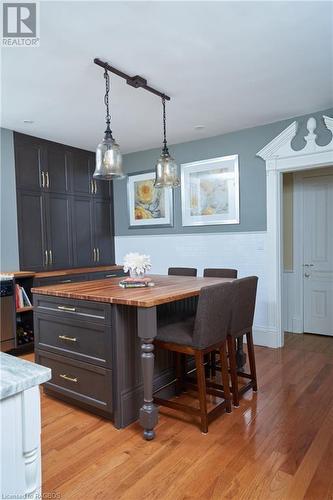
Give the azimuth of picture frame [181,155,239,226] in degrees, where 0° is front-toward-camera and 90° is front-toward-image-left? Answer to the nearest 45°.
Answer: approximately 45°

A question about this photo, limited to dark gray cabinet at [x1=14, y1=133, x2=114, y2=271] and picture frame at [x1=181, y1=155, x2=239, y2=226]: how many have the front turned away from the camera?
0

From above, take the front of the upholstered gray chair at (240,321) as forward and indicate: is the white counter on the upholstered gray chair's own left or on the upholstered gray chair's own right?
on the upholstered gray chair's own left

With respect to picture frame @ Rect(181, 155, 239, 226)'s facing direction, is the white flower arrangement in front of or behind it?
in front

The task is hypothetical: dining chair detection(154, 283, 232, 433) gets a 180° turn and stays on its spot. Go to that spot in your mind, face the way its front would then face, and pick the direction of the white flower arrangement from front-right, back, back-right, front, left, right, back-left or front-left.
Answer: back

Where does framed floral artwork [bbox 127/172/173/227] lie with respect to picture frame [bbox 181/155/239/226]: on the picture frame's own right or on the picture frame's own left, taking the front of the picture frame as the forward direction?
on the picture frame's own right

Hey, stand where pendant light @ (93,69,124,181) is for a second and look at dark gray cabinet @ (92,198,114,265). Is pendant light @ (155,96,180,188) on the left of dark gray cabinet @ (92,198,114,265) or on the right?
right

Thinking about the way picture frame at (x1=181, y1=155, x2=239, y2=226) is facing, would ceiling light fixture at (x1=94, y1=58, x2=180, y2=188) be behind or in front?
in front

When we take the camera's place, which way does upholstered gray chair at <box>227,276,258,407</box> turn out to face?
facing away from the viewer and to the left of the viewer

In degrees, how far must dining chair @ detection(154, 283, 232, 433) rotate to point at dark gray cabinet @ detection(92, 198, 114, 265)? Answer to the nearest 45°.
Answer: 0° — it already faces it

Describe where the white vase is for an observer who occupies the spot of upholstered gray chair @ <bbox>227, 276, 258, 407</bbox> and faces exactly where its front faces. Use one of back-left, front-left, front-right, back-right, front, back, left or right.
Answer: front-left

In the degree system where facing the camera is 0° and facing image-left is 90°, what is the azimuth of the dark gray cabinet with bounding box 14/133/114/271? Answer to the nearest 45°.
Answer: approximately 315°

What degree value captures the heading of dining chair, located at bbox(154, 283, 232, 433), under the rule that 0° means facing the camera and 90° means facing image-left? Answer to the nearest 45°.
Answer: approximately 135°

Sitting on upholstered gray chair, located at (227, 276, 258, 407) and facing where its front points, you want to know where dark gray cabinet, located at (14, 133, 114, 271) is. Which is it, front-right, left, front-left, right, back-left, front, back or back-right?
front
